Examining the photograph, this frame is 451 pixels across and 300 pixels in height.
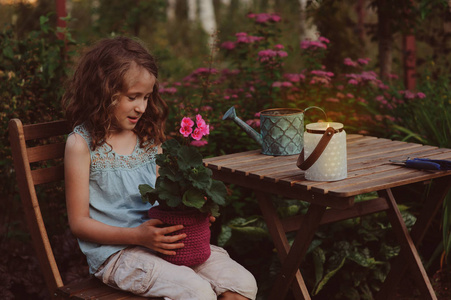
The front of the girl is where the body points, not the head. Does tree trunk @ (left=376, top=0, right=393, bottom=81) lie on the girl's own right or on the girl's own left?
on the girl's own left

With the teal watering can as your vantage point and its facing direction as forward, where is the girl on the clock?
The girl is roughly at 11 o'clock from the teal watering can.

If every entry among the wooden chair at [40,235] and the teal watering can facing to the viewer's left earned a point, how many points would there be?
1

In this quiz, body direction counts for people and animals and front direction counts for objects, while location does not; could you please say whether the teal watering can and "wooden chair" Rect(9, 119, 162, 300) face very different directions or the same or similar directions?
very different directions

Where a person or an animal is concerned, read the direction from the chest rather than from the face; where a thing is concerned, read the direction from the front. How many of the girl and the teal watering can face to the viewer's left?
1

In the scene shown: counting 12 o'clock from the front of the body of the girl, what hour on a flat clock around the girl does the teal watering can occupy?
The teal watering can is roughly at 10 o'clock from the girl.

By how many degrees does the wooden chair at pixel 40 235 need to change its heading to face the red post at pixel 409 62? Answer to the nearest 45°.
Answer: approximately 90° to its left

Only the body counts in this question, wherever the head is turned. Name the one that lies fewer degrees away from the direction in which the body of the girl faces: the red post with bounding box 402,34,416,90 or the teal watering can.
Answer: the teal watering can

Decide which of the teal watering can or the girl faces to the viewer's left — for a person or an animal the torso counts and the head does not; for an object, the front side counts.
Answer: the teal watering can

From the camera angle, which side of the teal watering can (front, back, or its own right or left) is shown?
left

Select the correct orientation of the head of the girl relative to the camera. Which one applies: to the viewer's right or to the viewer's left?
to the viewer's right

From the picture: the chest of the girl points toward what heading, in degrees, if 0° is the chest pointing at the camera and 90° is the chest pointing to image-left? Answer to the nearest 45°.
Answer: approximately 315°

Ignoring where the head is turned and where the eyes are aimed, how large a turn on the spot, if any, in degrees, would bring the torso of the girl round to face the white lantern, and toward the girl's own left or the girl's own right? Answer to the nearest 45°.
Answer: approximately 45° to the girl's own left
